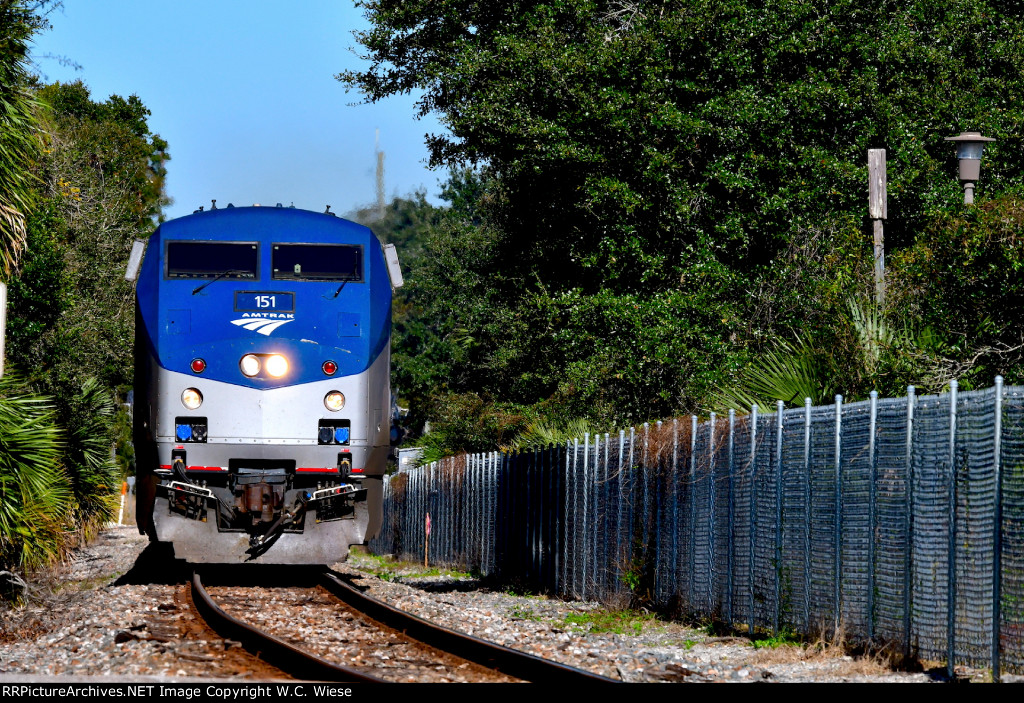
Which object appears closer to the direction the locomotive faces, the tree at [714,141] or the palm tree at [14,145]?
the palm tree

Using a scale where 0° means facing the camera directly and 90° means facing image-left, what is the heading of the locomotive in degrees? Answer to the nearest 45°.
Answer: approximately 0°

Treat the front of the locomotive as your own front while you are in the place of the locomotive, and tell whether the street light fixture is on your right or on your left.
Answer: on your left

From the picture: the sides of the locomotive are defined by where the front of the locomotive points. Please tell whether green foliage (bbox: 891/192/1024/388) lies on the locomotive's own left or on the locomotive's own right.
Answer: on the locomotive's own left

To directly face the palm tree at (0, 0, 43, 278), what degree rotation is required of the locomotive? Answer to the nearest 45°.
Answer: approximately 45° to its right

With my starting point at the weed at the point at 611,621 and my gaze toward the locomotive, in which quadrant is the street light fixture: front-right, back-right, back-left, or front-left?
front-right
